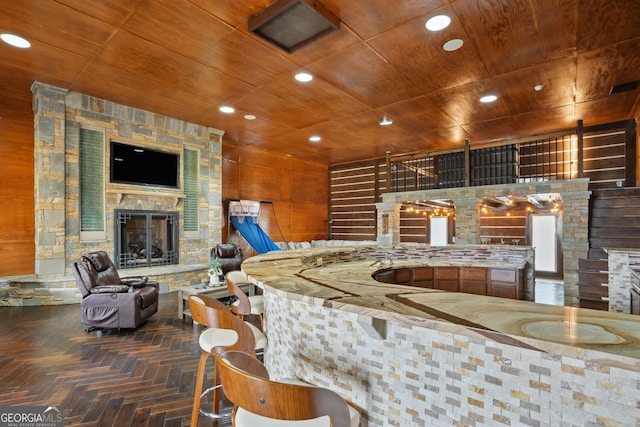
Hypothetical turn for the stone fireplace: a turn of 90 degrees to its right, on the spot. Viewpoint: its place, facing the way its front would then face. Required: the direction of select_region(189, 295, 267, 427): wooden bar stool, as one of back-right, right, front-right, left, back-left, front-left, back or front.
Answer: front-left

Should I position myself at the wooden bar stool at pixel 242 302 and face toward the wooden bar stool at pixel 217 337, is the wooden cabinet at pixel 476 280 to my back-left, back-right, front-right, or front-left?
back-left

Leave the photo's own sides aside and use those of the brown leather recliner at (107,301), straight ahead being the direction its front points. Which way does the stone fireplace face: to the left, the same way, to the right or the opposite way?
the same way

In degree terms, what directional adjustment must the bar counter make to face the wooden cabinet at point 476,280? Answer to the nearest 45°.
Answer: approximately 135° to its right

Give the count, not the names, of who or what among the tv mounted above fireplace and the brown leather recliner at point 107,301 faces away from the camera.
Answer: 0

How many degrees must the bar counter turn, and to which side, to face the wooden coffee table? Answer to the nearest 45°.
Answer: approximately 90° to its right

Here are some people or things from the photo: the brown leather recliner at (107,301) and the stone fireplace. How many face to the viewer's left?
0

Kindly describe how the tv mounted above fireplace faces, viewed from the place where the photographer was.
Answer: facing the viewer and to the right of the viewer

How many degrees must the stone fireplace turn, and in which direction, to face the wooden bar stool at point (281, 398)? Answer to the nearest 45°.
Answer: approximately 45° to its right

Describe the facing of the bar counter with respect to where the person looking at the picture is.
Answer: facing the viewer and to the left of the viewer

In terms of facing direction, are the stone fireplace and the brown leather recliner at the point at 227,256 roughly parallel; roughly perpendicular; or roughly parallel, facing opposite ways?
roughly perpendicular

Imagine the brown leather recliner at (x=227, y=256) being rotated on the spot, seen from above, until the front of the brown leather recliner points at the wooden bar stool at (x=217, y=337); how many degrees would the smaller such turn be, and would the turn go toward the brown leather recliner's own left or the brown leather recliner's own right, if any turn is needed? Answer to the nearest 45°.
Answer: approximately 45° to the brown leather recliner's own left

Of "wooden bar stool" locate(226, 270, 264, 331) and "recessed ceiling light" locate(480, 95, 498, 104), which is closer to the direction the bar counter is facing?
the wooden bar stool

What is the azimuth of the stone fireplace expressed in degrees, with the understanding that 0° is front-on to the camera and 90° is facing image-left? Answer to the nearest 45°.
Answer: approximately 315°

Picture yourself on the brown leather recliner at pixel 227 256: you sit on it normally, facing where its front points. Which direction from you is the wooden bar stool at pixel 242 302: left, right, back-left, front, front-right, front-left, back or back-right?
front-left
